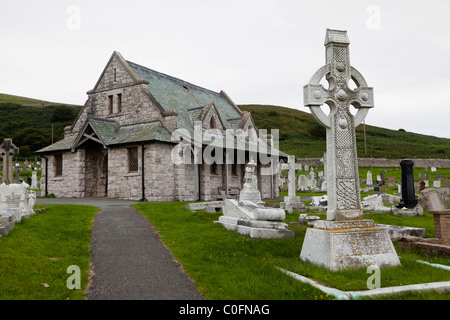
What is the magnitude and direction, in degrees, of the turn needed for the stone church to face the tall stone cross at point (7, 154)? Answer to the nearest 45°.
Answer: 0° — it already faces it

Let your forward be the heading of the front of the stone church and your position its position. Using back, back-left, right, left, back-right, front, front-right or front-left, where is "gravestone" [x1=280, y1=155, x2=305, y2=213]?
left

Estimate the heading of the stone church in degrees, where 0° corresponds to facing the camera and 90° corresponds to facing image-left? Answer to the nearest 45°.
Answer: approximately 45°

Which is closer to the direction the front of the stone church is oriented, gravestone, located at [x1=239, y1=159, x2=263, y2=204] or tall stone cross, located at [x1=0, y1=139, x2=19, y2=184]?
the tall stone cross

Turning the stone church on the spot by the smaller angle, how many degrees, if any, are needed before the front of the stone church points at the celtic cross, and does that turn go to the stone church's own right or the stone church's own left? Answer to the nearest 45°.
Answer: approximately 45° to the stone church's own left

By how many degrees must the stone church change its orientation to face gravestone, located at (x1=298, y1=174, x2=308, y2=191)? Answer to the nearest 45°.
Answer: approximately 180°

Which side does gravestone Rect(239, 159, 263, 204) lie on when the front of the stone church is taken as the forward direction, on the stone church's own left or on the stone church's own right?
on the stone church's own left

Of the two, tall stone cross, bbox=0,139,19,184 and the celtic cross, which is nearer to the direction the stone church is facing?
the tall stone cross

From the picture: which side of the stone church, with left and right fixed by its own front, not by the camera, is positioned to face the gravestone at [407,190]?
left
